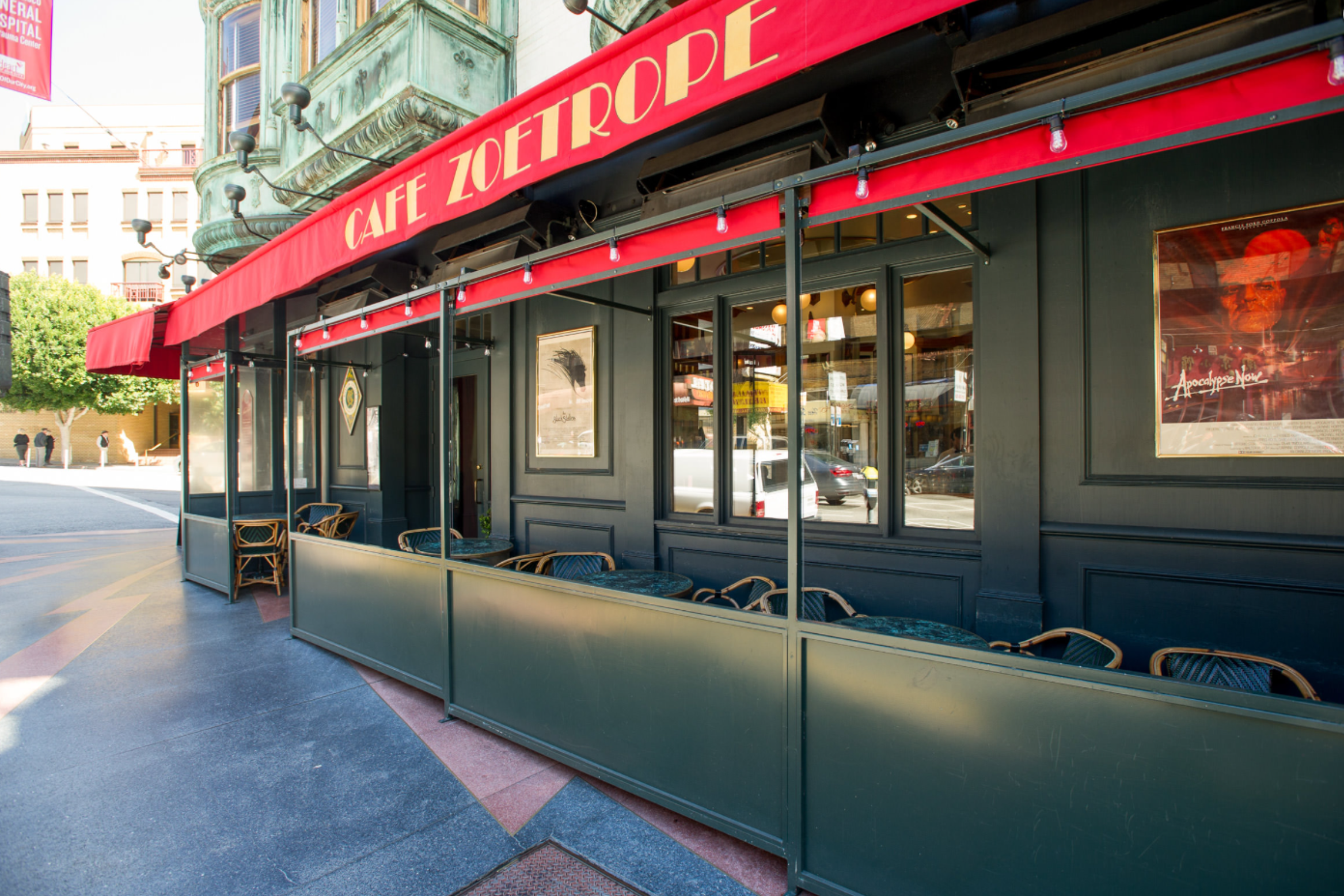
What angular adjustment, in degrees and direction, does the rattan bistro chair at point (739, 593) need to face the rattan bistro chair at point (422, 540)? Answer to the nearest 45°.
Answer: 0° — it already faces it

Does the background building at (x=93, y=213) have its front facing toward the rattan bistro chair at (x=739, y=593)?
yes

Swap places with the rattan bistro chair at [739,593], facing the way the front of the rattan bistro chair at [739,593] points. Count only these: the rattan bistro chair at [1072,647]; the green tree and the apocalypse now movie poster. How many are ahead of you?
1

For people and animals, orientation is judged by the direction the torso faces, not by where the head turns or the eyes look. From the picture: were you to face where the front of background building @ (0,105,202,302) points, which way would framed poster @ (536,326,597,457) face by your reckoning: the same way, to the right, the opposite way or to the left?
to the right

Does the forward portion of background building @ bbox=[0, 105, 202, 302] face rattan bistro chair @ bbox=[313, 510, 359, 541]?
yes

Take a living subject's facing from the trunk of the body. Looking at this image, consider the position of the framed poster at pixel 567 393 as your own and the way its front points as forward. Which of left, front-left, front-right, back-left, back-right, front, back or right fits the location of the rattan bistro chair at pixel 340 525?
right

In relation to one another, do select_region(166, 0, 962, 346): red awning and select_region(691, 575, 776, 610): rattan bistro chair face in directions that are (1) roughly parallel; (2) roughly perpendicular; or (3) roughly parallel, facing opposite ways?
roughly perpendicular

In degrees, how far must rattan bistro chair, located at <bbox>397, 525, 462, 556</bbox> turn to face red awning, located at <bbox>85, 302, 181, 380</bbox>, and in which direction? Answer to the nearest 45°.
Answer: approximately 180°

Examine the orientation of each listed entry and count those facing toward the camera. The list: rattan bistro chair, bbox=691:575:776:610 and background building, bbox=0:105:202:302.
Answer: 1

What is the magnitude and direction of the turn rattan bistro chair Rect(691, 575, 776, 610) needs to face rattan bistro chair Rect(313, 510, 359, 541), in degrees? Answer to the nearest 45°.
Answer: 0° — it already faces it

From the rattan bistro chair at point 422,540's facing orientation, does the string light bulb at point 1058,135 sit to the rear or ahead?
ahead

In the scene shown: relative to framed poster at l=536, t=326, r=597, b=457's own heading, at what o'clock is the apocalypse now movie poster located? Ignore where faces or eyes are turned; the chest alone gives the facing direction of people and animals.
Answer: The apocalypse now movie poster is roughly at 9 o'clock from the framed poster.

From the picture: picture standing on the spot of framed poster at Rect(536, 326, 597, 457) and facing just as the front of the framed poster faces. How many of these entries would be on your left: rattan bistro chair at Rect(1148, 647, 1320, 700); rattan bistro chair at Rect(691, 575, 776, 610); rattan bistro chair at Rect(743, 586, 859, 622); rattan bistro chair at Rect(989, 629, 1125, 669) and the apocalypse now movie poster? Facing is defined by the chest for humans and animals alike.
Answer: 5
